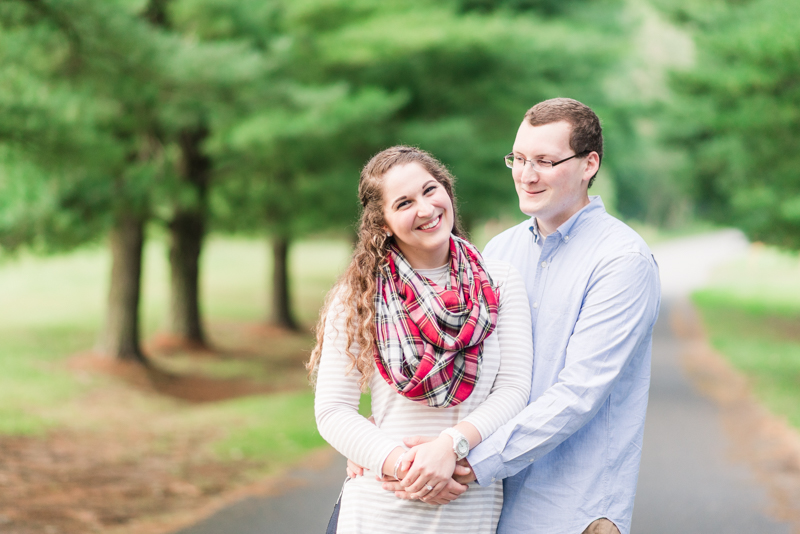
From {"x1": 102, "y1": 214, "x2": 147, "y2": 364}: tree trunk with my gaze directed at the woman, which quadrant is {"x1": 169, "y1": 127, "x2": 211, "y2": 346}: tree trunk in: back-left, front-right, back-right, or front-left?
back-left

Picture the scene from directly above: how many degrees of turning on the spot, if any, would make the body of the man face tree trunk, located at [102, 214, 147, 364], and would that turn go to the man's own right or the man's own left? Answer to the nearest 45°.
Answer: approximately 90° to the man's own right

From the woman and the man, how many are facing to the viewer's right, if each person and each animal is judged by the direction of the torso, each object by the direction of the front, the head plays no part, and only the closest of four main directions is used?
0

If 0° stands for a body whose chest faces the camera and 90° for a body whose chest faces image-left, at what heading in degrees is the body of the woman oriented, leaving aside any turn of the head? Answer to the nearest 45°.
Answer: approximately 0°

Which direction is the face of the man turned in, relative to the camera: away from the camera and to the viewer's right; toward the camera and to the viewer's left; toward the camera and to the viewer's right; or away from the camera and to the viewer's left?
toward the camera and to the viewer's left

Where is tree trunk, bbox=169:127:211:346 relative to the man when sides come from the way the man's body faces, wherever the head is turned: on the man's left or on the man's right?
on the man's right

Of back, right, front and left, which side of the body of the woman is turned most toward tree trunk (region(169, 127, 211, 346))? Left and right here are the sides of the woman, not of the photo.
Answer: back

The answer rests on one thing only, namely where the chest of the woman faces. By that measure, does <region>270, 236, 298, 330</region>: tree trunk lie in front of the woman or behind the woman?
behind
